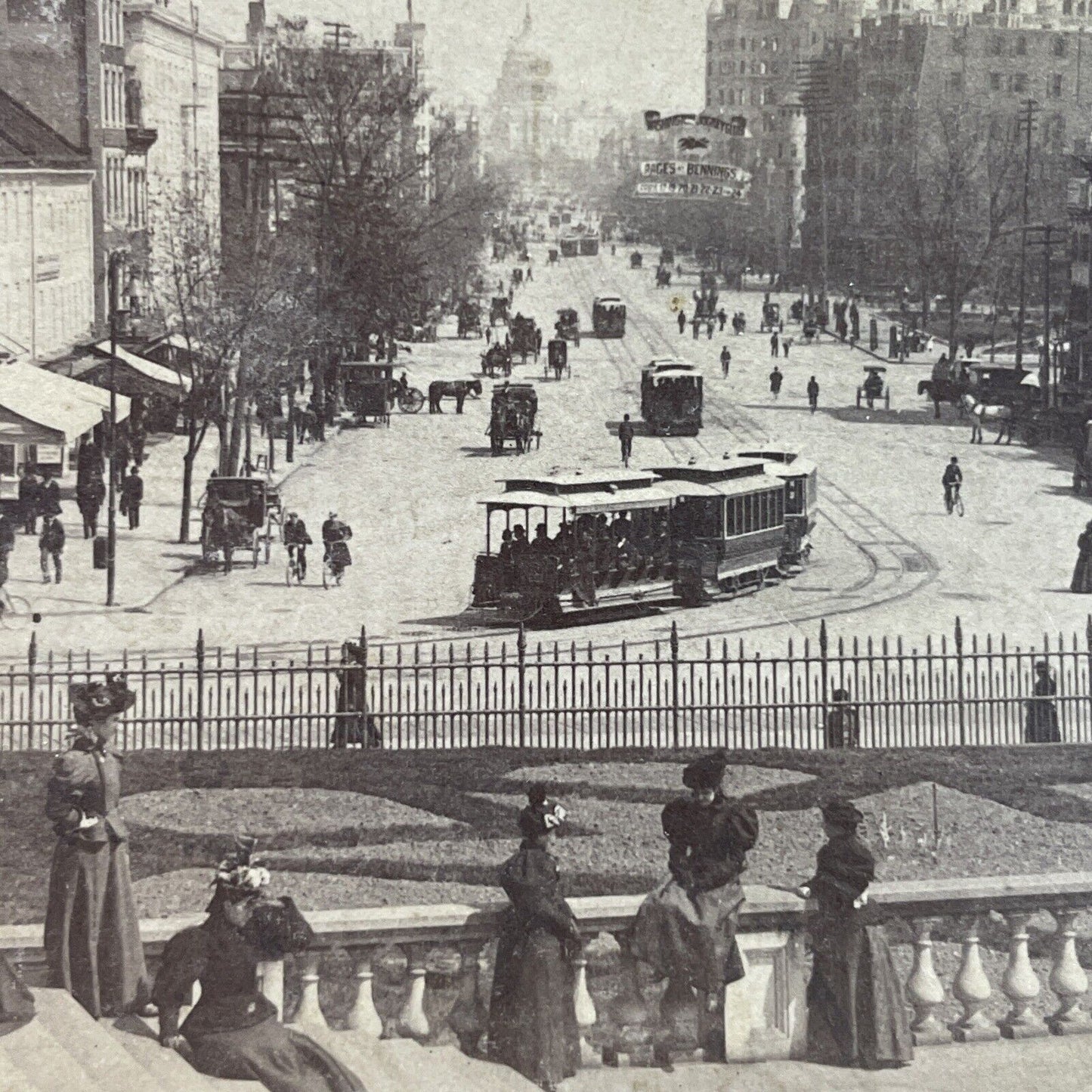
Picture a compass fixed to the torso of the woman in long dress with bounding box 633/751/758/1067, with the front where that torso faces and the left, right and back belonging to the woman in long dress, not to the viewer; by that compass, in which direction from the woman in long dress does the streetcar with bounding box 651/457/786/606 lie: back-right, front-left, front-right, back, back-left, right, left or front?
back

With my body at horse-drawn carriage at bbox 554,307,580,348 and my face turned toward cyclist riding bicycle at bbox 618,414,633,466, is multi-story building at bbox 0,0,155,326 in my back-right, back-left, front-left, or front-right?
front-right

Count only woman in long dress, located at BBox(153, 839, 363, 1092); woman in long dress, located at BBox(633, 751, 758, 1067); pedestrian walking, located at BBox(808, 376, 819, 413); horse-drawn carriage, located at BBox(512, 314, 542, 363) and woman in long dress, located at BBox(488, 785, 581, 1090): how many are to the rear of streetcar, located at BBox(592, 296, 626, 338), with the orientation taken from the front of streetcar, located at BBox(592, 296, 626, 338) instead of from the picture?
0

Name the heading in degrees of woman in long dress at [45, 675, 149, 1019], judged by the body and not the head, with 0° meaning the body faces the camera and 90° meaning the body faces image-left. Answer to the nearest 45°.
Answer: approximately 315°

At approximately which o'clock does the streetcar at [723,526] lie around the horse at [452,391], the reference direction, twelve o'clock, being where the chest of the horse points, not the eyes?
The streetcar is roughly at 2 o'clock from the horse.

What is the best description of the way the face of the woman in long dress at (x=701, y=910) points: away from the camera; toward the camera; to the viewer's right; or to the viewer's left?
toward the camera

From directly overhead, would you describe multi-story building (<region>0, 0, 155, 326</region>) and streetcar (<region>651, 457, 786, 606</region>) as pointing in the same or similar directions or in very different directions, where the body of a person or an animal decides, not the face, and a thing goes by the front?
very different directions

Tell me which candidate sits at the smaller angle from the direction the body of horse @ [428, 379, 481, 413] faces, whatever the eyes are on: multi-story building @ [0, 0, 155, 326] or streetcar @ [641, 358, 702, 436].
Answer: the streetcar

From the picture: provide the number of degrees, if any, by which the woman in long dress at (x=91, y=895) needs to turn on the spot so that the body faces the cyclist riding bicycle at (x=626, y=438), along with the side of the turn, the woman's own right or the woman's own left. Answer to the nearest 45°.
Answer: approximately 90° to the woman's own left

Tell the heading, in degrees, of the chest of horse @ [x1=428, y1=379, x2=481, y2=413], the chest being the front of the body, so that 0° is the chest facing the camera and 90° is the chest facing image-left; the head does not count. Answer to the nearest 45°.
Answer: approximately 270°

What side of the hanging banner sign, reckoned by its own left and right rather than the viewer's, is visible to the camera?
front

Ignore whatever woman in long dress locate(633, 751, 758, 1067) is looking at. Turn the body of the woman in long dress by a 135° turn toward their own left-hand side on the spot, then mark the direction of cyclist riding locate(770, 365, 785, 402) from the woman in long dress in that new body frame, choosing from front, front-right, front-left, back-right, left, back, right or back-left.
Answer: front-left

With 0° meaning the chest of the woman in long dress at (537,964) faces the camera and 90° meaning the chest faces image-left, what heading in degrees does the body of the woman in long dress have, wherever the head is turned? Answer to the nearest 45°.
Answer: approximately 225°

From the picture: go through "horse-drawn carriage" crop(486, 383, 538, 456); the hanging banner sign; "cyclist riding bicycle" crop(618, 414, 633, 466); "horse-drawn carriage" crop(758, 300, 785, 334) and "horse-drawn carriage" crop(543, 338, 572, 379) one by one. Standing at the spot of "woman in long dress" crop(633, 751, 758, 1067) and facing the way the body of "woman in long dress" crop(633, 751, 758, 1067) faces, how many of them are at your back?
5

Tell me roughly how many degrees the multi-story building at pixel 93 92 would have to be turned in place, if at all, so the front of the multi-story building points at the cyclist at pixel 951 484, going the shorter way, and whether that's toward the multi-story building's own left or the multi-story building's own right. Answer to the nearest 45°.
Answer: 0° — it already faces them

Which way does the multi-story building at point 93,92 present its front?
to the viewer's right

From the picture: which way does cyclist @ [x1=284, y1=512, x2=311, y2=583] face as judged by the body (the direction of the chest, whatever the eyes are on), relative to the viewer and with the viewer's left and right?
facing the viewer and to the left of the viewer

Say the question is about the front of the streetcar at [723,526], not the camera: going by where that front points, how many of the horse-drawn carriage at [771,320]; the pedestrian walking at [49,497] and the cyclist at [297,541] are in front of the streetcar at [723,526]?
2

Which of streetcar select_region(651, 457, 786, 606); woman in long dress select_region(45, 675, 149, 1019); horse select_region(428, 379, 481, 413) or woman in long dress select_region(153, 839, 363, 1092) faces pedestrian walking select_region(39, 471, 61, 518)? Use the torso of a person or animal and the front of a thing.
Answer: the streetcar

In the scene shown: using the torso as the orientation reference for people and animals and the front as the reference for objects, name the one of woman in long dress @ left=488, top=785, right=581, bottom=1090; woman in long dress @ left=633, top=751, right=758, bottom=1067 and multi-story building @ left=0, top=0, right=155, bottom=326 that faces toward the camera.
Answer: woman in long dress @ left=633, top=751, right=758, bottom=1067
